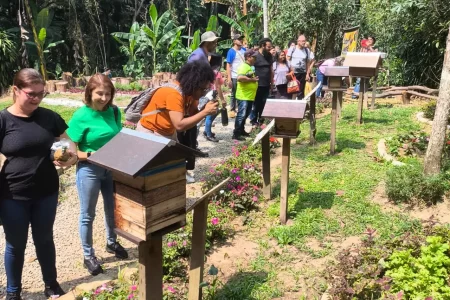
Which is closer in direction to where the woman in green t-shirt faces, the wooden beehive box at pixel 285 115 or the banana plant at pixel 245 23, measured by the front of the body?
the wooden beehive box

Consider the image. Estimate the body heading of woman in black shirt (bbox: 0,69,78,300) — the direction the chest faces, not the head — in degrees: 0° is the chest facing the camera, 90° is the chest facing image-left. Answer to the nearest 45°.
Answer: approximately 315°

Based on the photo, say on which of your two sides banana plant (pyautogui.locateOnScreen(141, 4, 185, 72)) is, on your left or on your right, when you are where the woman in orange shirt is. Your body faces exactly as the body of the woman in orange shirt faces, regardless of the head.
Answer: on your left

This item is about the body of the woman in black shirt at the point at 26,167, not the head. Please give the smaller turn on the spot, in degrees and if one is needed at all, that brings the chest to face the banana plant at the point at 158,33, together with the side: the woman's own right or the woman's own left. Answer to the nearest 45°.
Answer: approximately 135° to the woman's own left

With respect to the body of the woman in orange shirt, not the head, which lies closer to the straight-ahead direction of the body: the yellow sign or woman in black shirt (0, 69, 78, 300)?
the yellow sign

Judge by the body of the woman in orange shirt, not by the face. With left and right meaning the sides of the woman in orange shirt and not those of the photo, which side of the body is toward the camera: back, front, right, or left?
right
